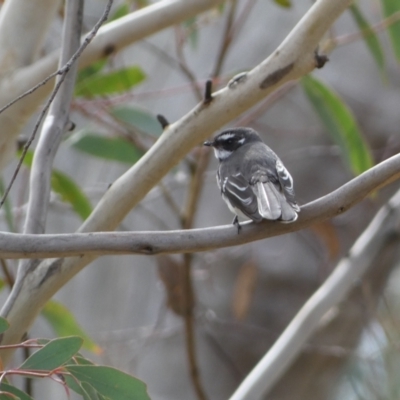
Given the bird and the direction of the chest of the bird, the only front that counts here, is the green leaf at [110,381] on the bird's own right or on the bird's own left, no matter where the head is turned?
on the bird's own left

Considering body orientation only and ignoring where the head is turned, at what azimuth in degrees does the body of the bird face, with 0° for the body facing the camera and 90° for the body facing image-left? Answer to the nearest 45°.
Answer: approximately 135°

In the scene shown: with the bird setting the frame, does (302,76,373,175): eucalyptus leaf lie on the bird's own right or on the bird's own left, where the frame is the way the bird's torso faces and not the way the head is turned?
on the bird's own right

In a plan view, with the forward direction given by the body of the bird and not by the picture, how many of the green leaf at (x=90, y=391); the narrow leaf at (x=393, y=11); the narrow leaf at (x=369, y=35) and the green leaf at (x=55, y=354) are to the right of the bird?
2

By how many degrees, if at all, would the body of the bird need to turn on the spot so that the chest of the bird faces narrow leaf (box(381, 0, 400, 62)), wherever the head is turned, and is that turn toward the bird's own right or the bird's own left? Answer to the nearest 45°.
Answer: approximately 90° to the bird's own right
